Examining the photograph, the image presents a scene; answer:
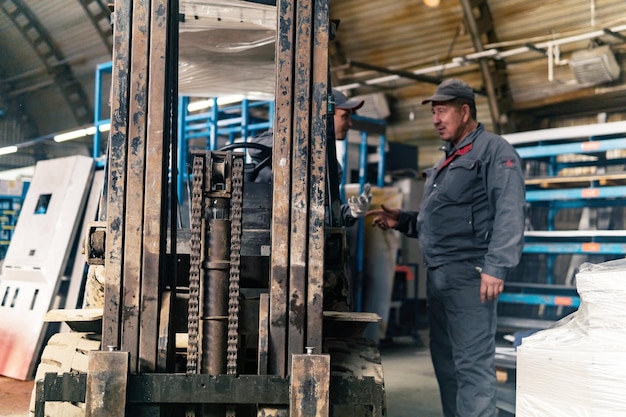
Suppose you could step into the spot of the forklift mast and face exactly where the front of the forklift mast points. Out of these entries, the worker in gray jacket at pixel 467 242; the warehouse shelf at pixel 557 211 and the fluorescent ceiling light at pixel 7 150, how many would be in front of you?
0

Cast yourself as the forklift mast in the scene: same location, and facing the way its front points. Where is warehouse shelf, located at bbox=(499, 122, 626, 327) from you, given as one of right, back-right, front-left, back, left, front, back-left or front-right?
back-left

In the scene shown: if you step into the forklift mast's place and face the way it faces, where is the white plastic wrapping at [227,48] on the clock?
The white plastic wrapping is roughly at 6 o'clock from the forklift mast.

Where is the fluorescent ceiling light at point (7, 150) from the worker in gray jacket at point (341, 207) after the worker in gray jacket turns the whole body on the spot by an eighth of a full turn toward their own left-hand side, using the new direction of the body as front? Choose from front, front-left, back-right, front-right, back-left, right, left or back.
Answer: back-left

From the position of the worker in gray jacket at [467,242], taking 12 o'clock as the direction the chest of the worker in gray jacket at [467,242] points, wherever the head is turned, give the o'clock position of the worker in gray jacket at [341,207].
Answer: the worker in gray jacket at [341,207] is roughly at 1 o'clock from the worker in gray jacket at [467,242].

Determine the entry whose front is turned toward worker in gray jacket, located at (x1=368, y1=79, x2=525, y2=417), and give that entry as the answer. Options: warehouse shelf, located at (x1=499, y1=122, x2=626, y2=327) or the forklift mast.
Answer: the warehouse shelf

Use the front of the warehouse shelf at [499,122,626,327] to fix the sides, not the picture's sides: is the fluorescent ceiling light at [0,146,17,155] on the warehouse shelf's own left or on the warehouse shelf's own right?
on the warehouse shelf's own right

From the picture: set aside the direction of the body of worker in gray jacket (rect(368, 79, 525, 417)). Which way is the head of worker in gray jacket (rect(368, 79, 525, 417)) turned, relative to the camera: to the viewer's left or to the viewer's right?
to the viewer's left

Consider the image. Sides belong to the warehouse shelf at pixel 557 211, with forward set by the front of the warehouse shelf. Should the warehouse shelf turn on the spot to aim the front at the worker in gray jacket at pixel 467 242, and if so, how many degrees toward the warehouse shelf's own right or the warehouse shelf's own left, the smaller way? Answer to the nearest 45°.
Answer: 0° — it already faces them

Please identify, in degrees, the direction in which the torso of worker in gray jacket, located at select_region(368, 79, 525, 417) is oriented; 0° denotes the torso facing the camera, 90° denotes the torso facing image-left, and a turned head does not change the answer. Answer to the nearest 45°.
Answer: approximately 45°

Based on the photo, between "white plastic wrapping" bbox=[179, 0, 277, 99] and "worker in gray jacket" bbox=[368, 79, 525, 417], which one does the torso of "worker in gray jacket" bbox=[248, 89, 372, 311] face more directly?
the worker in gray jacket

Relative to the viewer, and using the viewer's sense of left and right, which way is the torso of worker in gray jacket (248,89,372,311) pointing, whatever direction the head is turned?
facing the viewer and to the right of the viewer

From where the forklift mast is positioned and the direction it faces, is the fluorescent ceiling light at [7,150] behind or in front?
behind

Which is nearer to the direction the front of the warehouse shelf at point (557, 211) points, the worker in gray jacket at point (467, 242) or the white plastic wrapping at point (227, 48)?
the worker in gray jacket

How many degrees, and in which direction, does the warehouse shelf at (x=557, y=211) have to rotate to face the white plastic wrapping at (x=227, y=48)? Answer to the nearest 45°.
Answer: approximately 45° to its right

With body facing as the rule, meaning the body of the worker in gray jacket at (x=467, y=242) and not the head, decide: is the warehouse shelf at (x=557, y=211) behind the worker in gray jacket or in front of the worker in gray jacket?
behind

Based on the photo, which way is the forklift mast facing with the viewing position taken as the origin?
facing the viewer
